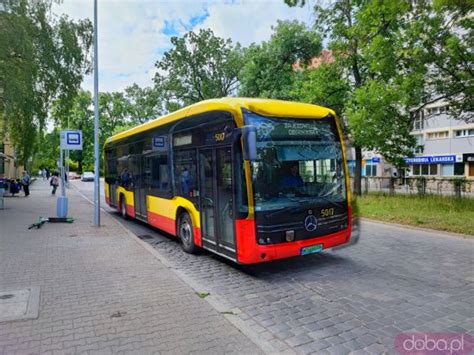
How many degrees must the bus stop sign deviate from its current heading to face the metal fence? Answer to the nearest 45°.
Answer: approximately 90° to its left

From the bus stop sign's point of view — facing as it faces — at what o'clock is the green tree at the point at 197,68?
The green tree is roughly at 7 o'clock from the bus stop sign.

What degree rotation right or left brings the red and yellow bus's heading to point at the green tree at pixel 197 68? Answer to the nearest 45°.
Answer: approximately 135° to its left

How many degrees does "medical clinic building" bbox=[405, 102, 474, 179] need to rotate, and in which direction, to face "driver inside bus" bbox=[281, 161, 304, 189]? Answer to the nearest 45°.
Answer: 0° — it already faces them

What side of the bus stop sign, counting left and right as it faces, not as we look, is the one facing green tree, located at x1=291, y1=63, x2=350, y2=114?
left

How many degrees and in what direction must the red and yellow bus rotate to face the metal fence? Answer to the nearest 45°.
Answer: approximately 90° to its left

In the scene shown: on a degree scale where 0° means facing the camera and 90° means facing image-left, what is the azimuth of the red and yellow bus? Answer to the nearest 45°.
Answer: approximately 315°

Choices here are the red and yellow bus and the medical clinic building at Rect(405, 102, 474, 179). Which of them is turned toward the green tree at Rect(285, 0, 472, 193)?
the medical clinic building

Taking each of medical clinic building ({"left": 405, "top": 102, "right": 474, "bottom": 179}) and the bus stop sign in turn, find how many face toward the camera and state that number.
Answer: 2

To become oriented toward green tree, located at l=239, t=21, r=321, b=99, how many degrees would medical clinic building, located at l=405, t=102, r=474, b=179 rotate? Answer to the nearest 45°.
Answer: approximately 45° to its right

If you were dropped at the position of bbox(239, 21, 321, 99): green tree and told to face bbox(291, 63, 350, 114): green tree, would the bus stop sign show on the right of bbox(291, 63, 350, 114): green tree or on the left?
right
